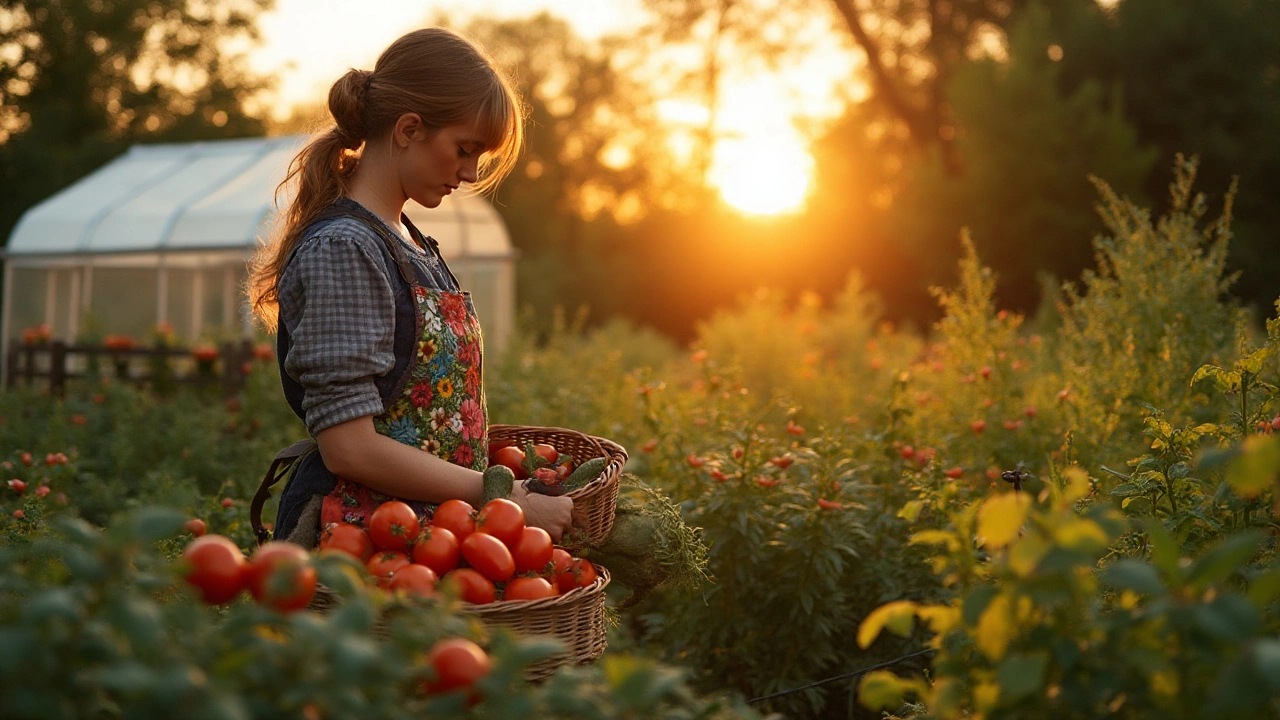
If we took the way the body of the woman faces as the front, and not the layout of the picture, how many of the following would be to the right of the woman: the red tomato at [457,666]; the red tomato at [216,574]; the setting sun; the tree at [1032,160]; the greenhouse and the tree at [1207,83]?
2

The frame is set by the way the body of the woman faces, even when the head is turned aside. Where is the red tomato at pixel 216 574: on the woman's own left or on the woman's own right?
on the woman's own right

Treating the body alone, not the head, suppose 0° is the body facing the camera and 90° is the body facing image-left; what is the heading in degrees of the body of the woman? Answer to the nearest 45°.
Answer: approximately 270°

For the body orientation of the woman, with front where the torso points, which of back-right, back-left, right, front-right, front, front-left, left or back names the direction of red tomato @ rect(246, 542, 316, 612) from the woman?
right

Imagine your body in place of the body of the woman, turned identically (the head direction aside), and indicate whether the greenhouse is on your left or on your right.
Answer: on your left

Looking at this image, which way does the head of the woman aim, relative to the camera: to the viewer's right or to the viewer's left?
to the viewer's right

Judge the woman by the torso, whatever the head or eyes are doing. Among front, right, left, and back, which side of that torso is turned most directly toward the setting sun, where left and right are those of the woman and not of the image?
left

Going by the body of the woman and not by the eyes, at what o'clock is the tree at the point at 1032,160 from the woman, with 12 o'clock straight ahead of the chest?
The tree is roughly at 10 o'clock from the woman.
